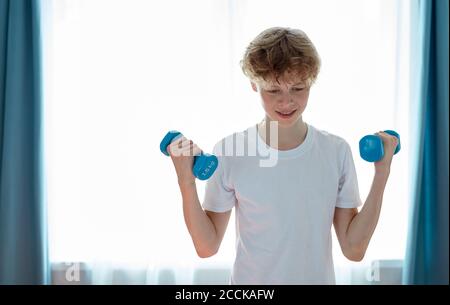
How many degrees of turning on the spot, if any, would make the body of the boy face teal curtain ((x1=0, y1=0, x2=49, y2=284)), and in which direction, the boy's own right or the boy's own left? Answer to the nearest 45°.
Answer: approximately 135° to the boy's own right

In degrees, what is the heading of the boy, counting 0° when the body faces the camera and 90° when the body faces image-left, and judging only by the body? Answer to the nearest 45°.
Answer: approximately 0°

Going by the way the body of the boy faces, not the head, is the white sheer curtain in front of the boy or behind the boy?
behind

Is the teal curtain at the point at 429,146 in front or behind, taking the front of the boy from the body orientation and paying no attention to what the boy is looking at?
behind
